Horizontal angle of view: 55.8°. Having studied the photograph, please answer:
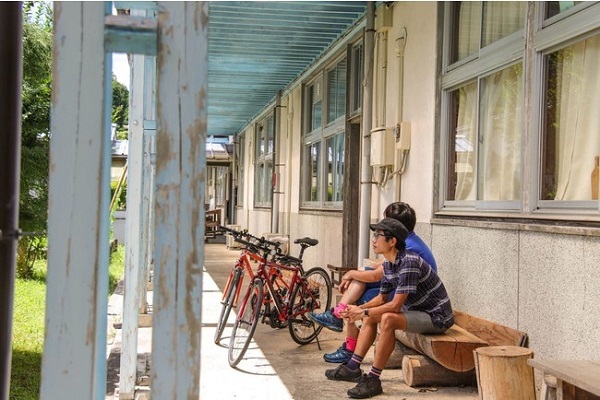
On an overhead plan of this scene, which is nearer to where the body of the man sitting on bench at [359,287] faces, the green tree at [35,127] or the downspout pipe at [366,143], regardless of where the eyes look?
the green tree

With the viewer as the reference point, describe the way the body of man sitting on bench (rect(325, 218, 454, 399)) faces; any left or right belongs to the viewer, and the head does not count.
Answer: facing to the left of the viewer

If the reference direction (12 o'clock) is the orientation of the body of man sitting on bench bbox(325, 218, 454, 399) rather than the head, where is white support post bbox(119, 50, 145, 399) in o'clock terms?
The white support post is roughly at 11 o'clock from the man sitting on bench.

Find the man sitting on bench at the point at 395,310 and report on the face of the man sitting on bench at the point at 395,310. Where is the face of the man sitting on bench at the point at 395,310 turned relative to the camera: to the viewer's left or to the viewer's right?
to the viewer's left

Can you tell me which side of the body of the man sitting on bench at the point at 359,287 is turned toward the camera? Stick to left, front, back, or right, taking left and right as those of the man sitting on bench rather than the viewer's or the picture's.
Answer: left

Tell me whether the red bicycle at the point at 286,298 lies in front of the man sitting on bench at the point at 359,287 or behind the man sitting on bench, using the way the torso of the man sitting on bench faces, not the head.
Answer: in front

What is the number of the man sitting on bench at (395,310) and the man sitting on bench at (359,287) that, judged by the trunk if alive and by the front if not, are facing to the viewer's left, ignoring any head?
2

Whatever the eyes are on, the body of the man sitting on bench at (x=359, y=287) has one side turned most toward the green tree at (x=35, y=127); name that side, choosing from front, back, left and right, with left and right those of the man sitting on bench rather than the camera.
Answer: front

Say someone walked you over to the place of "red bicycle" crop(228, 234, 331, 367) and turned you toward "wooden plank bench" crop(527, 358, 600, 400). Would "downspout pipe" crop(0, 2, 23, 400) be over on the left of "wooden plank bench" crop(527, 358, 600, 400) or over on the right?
right
